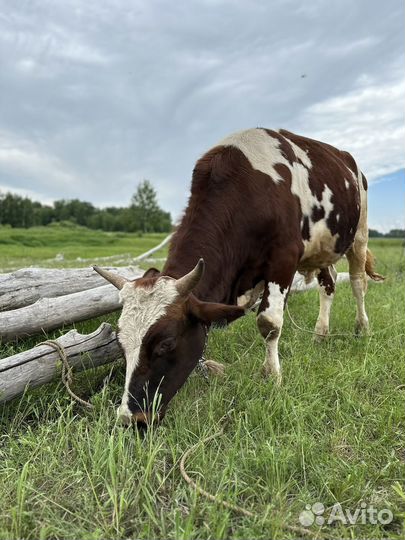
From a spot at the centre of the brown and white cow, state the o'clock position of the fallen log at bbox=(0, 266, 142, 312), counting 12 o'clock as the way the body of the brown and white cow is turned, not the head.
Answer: The fallen log is roughly at 2 o'clock from the brown and white cow.

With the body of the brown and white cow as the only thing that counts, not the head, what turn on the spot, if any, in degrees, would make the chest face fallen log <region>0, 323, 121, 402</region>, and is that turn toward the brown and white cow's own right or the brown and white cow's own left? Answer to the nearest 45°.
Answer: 0° — it already faces it

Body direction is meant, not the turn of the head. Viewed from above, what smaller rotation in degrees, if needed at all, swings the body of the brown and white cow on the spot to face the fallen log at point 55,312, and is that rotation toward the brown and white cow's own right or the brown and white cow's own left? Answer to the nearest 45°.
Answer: approximately 45° to the brown and white cow's own right

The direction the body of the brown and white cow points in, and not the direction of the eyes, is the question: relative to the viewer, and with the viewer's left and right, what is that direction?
facing the viewer and to the left of the viewer
